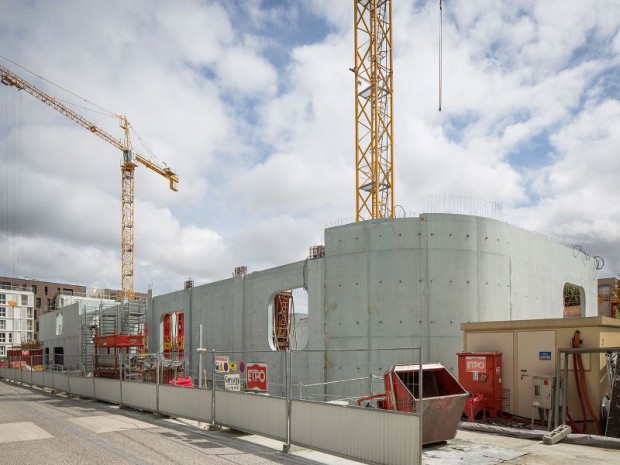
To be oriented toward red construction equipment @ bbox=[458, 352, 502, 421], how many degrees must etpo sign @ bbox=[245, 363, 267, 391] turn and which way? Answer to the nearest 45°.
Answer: approximately 45° to its left

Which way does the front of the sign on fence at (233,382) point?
toward the camera

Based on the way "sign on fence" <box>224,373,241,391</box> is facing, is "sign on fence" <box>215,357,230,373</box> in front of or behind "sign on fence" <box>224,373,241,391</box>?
behind

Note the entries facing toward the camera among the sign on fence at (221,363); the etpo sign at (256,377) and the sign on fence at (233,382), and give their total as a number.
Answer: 3

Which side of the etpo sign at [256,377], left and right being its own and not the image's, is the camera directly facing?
front

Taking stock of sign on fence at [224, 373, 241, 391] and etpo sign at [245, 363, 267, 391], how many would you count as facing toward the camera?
2

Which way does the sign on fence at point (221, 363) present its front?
toward the camera

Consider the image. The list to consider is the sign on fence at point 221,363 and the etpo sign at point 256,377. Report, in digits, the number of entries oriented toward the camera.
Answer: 2

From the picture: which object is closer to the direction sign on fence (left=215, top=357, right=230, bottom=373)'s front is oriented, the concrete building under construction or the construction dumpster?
the construction dumpster
